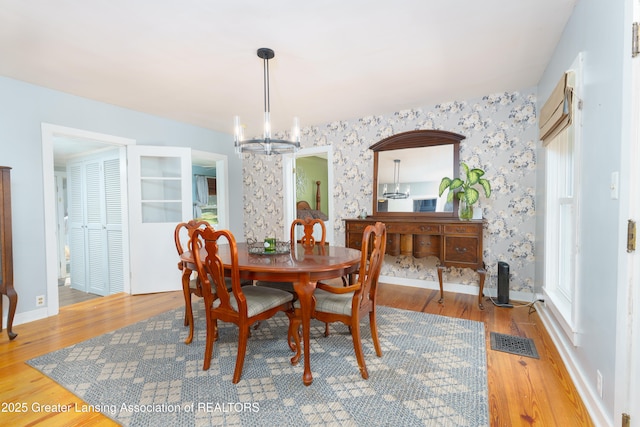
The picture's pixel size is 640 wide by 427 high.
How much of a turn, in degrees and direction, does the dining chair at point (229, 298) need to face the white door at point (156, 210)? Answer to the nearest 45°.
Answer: approximately 45° to its left

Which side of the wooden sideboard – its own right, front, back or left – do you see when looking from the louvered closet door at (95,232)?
right

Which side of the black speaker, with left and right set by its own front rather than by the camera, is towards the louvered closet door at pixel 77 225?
right

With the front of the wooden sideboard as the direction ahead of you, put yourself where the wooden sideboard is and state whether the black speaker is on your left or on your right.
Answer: on your left

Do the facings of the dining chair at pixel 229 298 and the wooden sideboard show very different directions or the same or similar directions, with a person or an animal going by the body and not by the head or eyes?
very different directions

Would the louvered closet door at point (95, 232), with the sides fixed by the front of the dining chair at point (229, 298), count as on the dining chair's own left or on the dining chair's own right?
on the dining chair's own left

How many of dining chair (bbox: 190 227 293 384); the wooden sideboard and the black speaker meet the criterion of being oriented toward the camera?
2

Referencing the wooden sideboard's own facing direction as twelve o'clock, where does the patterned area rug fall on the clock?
The patterned area rug is roughly at 1 o'clock from the wooden sideboard.

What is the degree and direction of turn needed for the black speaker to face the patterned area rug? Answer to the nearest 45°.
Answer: approximately 45° to its right

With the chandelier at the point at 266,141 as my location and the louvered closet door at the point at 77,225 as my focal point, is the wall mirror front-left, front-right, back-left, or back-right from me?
back-right

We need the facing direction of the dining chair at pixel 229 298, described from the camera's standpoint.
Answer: facing away from the viewer and to the right of the viewer

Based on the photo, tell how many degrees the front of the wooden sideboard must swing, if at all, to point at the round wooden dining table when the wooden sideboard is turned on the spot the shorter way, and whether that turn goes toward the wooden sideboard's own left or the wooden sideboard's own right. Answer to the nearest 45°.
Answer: approximately 45° to the wooden sideboard's own right

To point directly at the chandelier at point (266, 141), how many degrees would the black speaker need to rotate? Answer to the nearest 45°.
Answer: approximately 45° to its right

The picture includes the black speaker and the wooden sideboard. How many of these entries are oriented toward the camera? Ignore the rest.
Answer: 2
